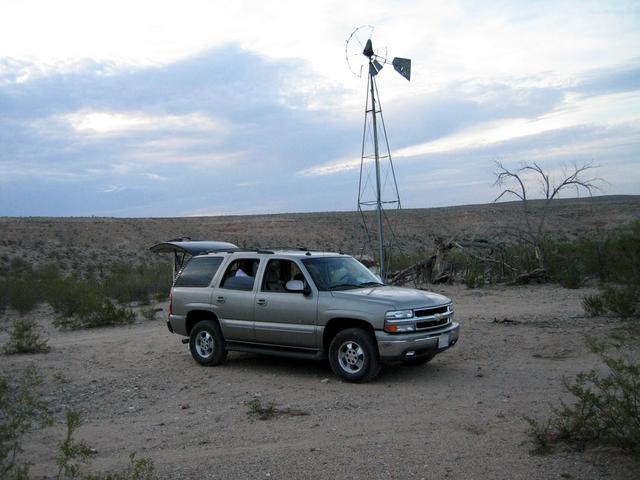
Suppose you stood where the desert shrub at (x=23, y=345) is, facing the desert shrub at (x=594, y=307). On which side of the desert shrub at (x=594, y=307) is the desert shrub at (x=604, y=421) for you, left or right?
right

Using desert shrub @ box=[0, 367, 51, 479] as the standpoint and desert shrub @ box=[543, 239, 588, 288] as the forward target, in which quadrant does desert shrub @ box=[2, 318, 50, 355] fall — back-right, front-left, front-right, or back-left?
front-left

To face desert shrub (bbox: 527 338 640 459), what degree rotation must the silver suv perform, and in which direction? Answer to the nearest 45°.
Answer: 0° — it already faces it

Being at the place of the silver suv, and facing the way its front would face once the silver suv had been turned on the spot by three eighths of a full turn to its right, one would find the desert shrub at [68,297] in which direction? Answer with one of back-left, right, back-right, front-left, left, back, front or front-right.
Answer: front-right

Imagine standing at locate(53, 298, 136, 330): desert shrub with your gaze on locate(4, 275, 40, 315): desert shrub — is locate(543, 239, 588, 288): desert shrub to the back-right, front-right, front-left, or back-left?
back-right

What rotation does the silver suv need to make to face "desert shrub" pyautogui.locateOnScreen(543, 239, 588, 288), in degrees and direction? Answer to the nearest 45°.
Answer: approximately 90° to its left

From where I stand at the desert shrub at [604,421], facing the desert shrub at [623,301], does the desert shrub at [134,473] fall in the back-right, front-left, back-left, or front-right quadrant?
back-left

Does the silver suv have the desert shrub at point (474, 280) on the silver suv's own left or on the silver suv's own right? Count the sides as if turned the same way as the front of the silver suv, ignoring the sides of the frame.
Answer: on the silver suv's own left

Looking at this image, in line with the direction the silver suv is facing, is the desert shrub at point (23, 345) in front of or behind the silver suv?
behind

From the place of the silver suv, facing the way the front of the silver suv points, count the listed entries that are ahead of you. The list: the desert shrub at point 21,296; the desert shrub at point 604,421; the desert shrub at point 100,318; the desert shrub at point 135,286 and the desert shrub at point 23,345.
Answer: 1

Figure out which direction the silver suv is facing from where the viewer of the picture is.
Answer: facing the viewer and to the right of the viewer

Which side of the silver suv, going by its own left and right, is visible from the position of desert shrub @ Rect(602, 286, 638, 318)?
left
